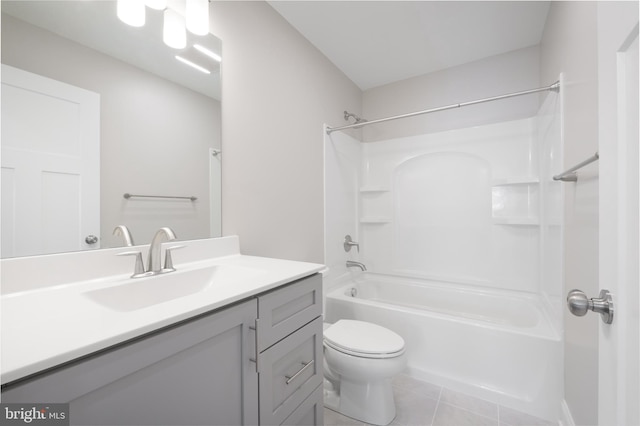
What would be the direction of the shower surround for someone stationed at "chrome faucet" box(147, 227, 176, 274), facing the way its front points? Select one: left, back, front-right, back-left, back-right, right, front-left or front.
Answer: front-left

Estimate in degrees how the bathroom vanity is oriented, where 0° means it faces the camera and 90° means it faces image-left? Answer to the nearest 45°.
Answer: approximately 315°

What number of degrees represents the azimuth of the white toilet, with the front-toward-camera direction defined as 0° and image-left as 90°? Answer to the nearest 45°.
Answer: approximately 315°

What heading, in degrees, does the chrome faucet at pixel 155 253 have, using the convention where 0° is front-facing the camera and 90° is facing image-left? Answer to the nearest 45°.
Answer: approximately 315°

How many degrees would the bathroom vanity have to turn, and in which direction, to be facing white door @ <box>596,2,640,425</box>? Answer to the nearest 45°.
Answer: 0° — it already faces it
